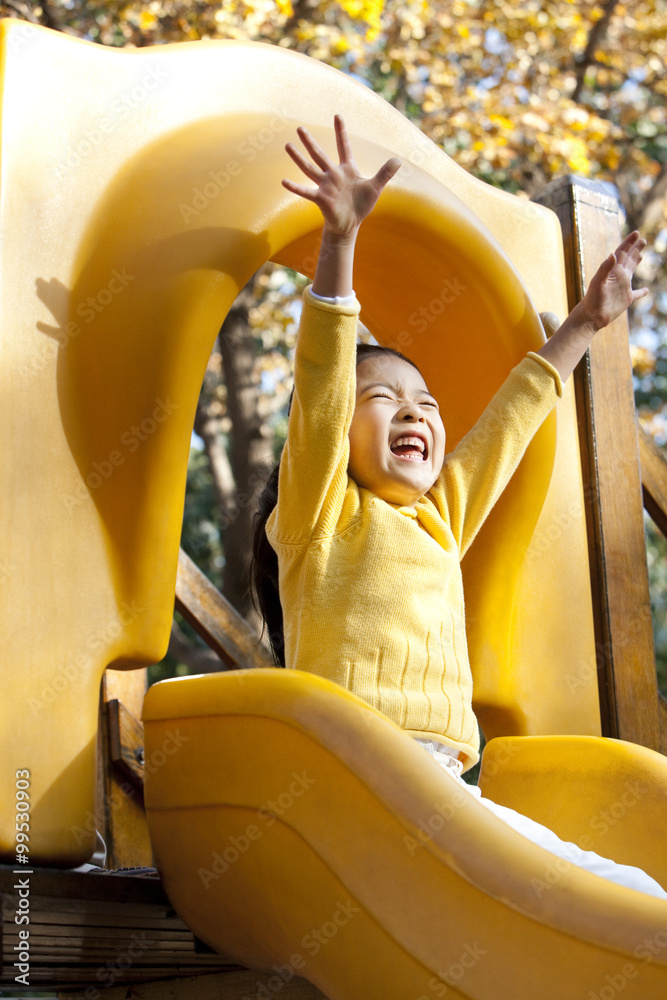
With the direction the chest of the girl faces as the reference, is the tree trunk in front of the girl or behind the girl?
behind

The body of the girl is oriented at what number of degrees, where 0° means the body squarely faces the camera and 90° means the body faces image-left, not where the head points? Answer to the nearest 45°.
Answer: approximately 315°
